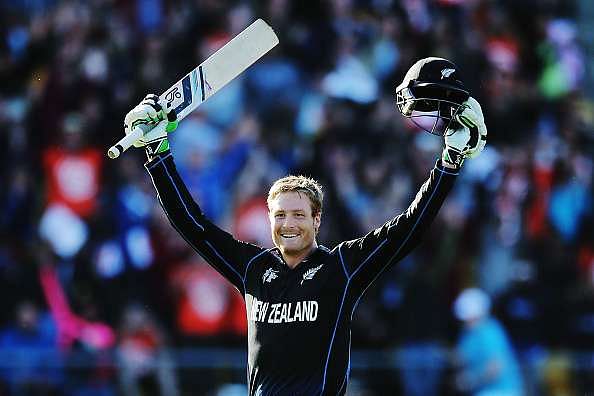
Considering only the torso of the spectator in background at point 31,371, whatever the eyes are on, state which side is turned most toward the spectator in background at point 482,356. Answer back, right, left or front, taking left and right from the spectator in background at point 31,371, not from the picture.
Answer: left

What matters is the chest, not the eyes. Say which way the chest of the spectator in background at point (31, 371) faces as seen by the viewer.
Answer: toward the camera

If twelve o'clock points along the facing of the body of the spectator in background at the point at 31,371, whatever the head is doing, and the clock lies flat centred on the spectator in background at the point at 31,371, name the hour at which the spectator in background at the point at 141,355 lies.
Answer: the spectator in background at the point at 141,355 is roughly at 9 o'clock from the spectator in background at the point at 31,371.
